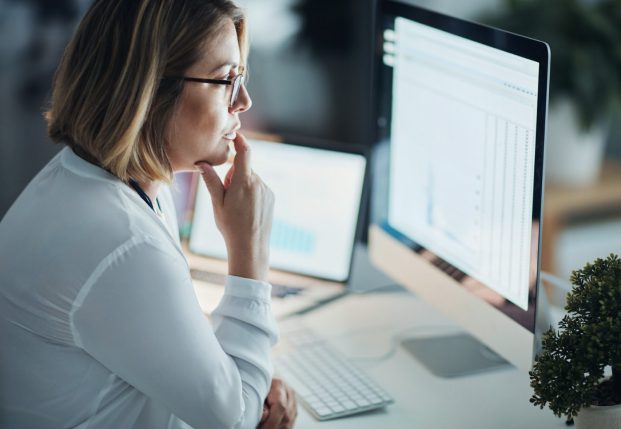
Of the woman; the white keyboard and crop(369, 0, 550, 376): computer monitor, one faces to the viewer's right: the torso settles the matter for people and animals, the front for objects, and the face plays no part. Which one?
the woman

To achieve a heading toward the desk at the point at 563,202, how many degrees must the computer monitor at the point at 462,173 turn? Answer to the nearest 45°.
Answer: approximately 135° to its right

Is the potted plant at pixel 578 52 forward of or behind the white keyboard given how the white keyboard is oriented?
behind

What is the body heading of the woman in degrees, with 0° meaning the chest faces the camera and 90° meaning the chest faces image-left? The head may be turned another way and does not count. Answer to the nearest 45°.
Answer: approximately 270°

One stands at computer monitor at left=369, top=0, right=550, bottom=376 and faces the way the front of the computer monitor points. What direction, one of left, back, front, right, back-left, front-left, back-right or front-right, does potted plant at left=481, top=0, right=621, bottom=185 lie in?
back-right

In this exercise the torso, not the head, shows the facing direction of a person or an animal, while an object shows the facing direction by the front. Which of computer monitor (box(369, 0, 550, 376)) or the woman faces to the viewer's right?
the woman

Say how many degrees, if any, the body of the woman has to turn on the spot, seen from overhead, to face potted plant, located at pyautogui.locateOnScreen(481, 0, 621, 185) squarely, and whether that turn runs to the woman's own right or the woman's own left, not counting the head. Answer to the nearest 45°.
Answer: approximately 45° to the woman's own left

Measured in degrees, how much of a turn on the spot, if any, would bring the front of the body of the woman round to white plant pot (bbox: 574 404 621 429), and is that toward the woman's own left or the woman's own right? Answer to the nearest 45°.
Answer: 0° — they already face it
